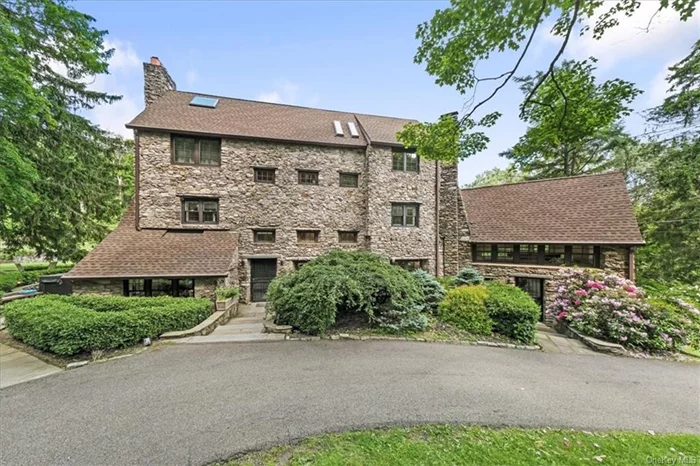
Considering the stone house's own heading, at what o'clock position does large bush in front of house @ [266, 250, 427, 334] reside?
The large bush in front of house is roughly at 11 o'clock from the stone house.

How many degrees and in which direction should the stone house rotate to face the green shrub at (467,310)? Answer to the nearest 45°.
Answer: approximately 45° to its left

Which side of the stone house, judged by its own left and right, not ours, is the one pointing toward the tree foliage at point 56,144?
right

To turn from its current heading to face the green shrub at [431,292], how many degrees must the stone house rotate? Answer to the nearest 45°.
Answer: approximately 45° to its left

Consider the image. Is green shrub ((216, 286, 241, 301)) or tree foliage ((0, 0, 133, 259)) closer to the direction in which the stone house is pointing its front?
the green shrub

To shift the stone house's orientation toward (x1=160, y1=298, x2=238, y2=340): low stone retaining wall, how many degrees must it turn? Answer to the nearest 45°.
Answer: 0° — it already faces it

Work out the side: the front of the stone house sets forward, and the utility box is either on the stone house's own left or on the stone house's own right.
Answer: on the stone house's own right

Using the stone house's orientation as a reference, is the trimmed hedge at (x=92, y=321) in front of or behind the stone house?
in front

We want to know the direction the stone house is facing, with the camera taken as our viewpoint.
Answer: facing the viewer

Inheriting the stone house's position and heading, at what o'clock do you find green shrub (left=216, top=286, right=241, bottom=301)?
The green shrub is roughly at 1 o'clock from the stone house.
